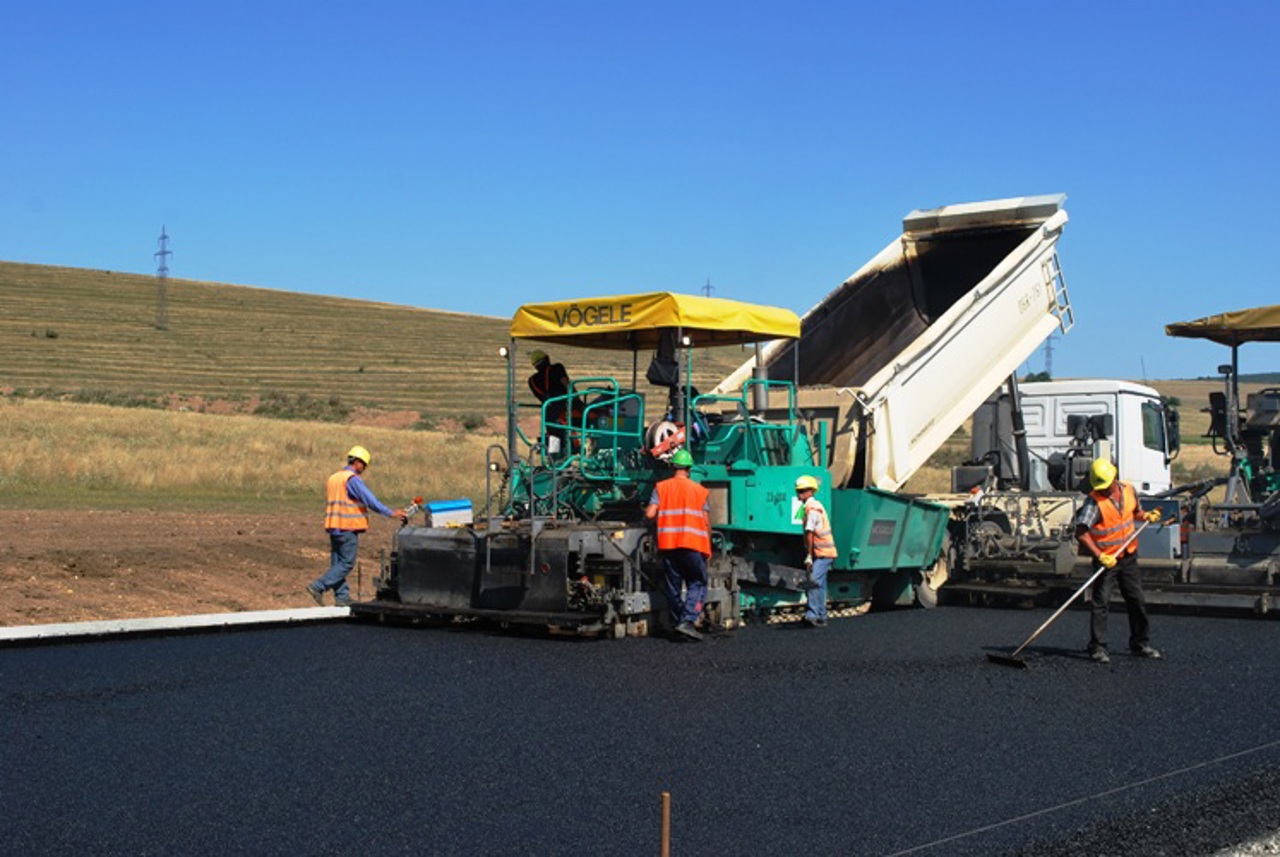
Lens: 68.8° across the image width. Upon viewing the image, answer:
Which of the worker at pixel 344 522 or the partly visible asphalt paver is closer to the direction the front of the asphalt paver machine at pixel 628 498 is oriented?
the partly visible asphalt paver

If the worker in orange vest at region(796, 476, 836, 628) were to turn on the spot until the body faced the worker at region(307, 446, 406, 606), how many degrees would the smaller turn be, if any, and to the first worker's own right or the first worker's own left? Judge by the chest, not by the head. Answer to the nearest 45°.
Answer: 0° — they already face them

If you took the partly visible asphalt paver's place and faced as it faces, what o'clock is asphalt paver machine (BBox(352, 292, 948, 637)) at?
The asphalt paver machine is roughly at 6 o'clock from the partly visible asphalt paver.

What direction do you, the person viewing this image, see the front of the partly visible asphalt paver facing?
facing away from the viewer and to the right of the viewer

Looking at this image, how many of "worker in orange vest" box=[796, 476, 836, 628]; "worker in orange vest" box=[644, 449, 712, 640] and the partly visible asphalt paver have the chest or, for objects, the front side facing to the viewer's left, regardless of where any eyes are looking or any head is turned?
1

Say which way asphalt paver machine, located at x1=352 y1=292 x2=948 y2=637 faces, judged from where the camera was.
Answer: facing away from the viewer and to the right of the viewer

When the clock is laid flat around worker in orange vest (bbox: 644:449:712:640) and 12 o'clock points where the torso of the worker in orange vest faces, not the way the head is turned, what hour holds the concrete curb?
The concrete curb is roughly at 9 o'clock from the worker in orange vest.

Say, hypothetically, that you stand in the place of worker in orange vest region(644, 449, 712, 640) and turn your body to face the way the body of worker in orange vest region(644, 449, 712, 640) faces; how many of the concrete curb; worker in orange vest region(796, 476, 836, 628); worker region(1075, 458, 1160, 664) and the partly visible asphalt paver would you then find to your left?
1

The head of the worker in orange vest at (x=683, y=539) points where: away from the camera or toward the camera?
away from the camera

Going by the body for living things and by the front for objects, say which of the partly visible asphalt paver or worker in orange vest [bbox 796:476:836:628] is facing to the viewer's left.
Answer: the worker in orange vest

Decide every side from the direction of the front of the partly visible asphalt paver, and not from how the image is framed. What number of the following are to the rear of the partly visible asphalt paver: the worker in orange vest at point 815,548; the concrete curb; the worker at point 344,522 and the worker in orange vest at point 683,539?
4

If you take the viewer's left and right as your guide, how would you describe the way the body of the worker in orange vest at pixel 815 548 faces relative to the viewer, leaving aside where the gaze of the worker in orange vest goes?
facing to the left of the viewer

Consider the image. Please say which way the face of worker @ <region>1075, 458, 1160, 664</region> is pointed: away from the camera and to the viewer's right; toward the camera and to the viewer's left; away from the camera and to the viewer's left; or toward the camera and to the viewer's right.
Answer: toward the camera and to the viewer's left

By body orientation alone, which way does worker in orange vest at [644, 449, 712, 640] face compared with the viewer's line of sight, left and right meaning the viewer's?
facing away from the viewer

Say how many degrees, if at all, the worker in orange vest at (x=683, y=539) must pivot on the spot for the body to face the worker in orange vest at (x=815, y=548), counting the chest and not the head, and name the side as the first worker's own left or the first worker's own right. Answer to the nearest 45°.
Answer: approximately 45° to the first worker's own right

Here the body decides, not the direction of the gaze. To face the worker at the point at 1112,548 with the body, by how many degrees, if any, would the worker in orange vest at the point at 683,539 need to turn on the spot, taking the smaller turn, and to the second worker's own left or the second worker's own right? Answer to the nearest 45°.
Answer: approximately 90° to the second worker's own right

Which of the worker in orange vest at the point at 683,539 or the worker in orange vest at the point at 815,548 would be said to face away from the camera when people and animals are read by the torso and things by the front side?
the worker in orange vest at the point at 683,539
